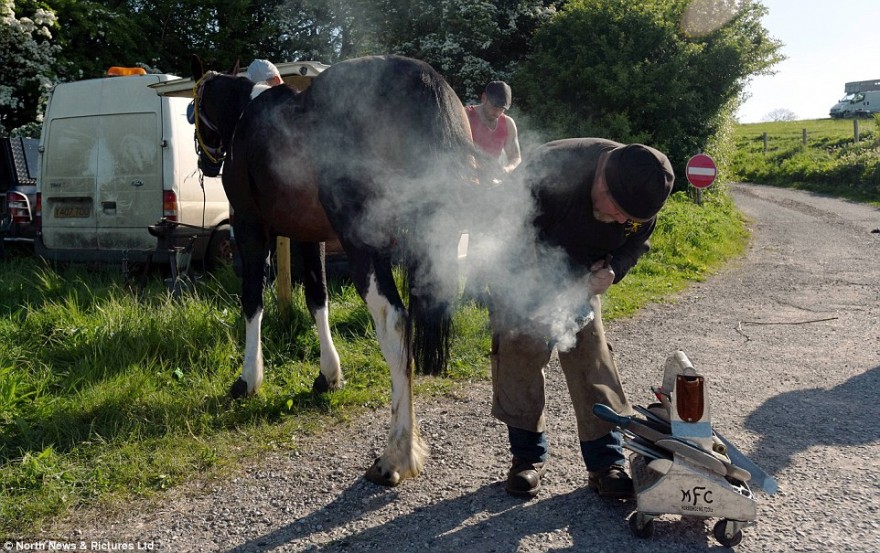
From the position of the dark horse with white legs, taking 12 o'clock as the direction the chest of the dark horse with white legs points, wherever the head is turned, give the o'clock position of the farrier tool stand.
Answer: The farrier tool stand is roughly at 6 o'clock from the dark horse with white legs.

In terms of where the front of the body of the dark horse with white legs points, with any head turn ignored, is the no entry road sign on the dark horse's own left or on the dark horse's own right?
on the dark horse's own right

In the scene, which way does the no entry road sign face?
toward the camera

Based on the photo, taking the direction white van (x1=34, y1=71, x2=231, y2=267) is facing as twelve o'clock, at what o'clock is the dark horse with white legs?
The dark horse with white legs is roughly at 4 o'clock from the white van.

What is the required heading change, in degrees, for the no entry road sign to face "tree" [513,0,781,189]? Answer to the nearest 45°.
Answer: approximately 180°

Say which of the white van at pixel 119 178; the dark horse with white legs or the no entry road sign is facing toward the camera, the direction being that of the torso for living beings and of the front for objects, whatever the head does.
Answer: the no entry road sign

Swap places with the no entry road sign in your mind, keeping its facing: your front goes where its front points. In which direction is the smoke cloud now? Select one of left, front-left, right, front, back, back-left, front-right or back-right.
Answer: front

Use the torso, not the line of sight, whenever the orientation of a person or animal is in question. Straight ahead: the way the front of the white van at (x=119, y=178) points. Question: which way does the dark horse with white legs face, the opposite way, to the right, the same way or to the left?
to the left

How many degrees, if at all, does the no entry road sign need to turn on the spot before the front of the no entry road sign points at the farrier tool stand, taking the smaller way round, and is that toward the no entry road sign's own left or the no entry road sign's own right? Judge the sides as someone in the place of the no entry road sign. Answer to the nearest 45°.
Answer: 0° — it already faces it

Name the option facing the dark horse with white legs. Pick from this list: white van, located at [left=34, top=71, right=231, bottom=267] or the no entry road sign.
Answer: the no entry road sign

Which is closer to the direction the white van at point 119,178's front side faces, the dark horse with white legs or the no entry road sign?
the no entry road sign

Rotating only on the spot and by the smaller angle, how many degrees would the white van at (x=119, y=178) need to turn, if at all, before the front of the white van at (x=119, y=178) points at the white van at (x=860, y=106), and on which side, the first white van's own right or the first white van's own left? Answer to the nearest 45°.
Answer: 0° — it already faces it

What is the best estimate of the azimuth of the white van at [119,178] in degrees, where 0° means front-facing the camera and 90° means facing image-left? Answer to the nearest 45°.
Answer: approximately 225°

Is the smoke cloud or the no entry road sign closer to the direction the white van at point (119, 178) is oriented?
the no entry road sign
